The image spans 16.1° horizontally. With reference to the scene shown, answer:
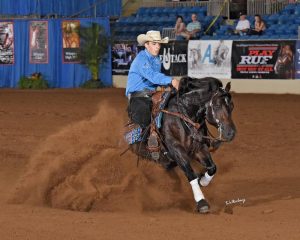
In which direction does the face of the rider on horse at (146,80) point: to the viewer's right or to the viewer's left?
to the viewer's right

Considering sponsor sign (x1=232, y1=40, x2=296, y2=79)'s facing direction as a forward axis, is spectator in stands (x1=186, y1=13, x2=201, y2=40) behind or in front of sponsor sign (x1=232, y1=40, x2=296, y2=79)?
behind

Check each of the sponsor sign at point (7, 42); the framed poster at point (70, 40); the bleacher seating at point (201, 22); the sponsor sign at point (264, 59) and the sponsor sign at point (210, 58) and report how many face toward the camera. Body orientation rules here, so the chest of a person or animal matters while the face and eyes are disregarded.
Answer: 5

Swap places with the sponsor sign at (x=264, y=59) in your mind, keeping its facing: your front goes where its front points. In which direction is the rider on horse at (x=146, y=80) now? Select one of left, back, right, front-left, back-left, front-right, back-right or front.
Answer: front

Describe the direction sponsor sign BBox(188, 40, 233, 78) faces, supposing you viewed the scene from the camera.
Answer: facing the viewer

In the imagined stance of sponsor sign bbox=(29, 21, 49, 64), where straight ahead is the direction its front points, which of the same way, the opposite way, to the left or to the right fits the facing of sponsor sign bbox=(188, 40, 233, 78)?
the same way

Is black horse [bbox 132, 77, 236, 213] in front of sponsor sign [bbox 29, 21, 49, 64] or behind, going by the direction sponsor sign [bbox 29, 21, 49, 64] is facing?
in front

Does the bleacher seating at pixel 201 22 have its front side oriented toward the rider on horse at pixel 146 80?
yes

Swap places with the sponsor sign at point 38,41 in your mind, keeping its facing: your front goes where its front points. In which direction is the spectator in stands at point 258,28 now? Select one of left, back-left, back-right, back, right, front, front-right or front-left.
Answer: front-left

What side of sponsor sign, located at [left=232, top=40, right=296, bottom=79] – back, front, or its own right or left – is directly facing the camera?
front

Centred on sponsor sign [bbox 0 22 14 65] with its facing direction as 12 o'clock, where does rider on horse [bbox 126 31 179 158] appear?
The rider on horse is roughly at 12 o'clock from the sponsor sign.

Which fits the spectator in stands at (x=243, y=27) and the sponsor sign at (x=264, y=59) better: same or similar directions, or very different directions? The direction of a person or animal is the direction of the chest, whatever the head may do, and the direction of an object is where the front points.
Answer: same or similar directions

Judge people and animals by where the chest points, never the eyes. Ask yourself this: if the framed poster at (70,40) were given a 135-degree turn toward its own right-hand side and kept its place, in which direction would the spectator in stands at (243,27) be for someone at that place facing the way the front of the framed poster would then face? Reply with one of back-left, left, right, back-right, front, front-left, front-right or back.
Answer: back

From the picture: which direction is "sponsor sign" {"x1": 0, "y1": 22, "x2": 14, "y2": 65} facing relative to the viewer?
toward the camera

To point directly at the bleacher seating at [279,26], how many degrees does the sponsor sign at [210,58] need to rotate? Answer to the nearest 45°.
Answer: approximately 135° to its left

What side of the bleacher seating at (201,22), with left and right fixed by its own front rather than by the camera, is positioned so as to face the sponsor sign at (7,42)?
right
